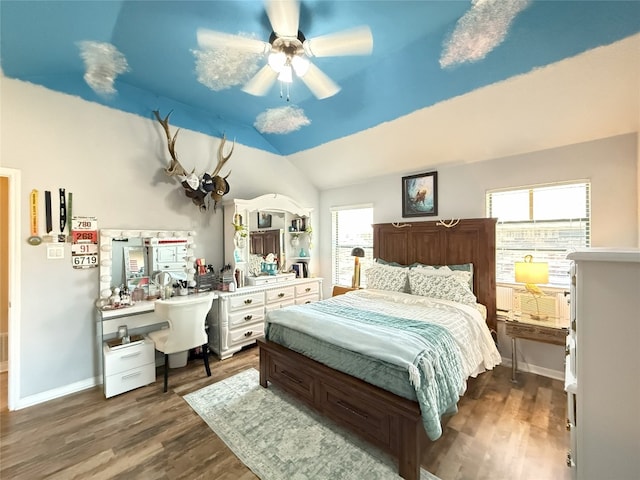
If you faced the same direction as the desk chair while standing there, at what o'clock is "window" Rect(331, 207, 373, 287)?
The window is roughly at 4 o'clock from the desk chair.

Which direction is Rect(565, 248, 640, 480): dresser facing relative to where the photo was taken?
to the viewer's left

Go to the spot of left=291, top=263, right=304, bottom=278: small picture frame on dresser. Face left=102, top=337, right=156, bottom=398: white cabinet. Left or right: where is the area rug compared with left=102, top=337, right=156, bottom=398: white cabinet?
left

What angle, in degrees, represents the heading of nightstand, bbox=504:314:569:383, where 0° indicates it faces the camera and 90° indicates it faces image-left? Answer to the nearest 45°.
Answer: approximately 0°

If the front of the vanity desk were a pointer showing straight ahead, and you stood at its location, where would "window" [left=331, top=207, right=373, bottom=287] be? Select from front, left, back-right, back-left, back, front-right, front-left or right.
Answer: front-left

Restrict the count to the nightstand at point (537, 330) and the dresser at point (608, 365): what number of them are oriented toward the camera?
1

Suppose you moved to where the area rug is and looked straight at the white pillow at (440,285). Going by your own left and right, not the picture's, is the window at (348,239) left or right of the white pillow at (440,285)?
left

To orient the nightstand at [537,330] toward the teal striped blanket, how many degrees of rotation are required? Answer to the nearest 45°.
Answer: approximately 45° to its right

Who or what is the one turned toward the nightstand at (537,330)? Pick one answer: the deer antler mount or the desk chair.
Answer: the deer antler mount

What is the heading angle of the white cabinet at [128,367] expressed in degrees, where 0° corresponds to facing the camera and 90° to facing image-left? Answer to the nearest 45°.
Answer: approximately 315°

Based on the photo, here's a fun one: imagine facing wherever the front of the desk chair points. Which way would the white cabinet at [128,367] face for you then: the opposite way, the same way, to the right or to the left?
the opposite way

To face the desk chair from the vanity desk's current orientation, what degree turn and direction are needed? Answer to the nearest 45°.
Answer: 0° — it already faces it

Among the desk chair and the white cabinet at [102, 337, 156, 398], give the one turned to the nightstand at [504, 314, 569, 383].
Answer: the white cabinet

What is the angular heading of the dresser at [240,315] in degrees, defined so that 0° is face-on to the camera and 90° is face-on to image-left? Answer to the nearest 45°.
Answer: approximately 315°

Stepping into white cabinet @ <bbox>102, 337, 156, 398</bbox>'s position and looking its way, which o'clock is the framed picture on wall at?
The framed picture on wall is roughly at 11 o'clock from the white cabinet.
